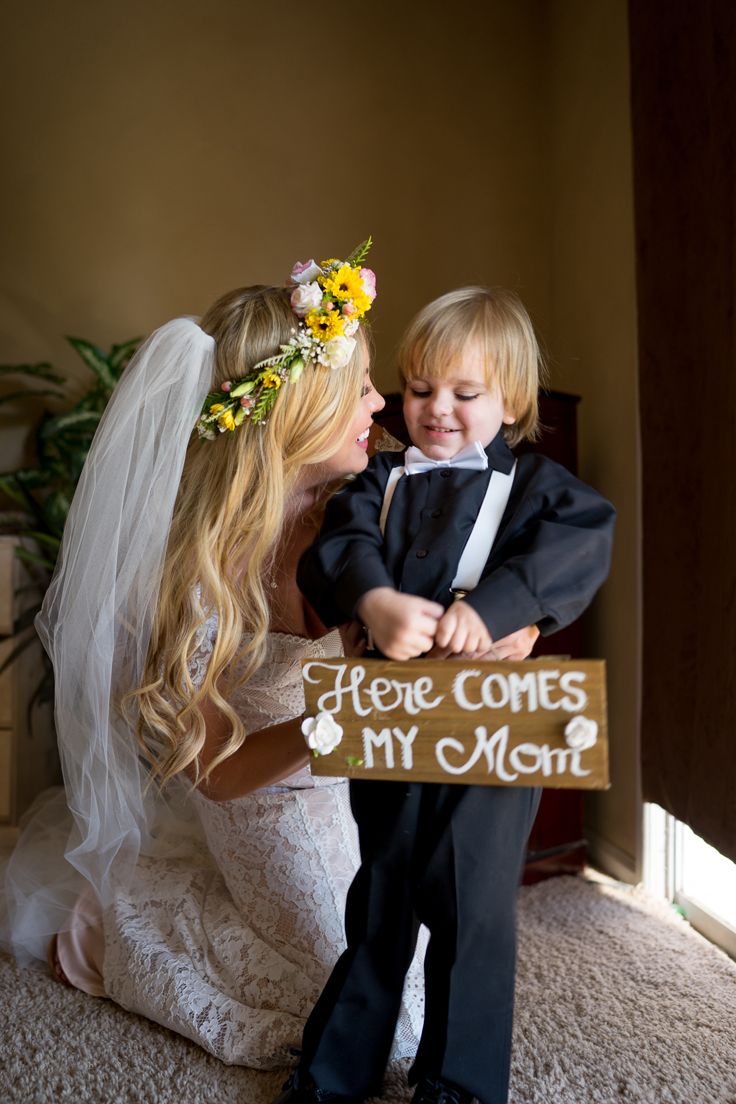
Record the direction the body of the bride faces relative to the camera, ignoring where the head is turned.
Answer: to the viewer's right

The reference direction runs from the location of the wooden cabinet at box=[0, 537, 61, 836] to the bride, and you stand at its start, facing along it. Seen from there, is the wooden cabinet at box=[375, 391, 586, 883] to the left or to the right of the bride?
left

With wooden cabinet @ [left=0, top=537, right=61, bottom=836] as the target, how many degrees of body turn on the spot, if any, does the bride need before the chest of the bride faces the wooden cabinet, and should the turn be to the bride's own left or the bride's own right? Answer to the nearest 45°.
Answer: approximately 135° to the bride's own left

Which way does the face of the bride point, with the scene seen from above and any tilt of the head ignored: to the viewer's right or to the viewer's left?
to the viewer's right

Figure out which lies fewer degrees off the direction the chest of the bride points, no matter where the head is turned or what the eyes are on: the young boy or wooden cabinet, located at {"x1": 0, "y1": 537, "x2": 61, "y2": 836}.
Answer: the young boy

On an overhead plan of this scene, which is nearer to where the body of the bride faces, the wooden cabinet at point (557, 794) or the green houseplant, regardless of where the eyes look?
the wooden cabinet
